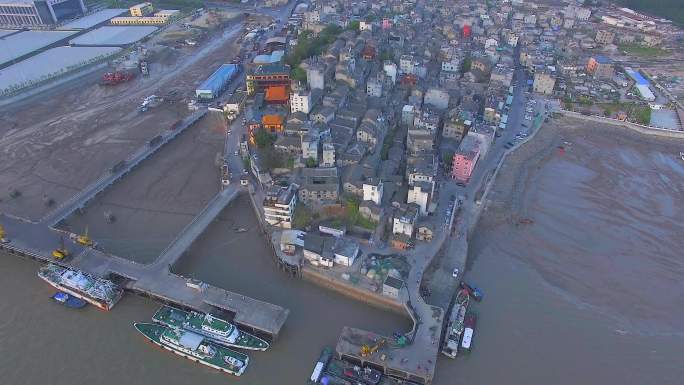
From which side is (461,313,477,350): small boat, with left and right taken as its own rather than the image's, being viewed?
back

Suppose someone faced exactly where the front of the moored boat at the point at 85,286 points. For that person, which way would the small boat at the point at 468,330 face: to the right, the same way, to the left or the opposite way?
to the right

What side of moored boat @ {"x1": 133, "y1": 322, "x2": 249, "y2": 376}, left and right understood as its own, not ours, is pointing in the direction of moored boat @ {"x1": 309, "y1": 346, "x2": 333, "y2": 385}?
back

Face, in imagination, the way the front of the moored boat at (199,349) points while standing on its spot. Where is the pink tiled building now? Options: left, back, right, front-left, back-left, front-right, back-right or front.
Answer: back-right

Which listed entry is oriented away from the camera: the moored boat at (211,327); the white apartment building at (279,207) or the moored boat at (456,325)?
the moored boat at (456,325)

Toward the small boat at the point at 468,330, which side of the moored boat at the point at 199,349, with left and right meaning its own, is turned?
back

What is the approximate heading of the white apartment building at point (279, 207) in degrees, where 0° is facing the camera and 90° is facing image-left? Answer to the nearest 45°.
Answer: approximately 0°

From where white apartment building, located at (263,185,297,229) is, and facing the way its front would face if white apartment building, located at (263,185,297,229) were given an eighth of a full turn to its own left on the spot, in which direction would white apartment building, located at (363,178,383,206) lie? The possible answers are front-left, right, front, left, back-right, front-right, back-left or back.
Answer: front-left

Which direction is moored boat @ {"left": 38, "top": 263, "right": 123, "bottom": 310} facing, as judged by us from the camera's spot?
facing away from the viewer and to the left of the viewer

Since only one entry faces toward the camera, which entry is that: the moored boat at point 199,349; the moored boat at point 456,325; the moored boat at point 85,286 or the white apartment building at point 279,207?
the white apartment building

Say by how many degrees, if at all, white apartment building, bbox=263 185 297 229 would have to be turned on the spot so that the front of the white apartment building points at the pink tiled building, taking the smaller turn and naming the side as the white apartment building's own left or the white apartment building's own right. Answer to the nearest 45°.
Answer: approximately 90° to the white apartment building's own left

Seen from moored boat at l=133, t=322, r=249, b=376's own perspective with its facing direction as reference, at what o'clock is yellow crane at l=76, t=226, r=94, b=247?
The yellow crane is roughly at 1 o'clock from the moored boat.

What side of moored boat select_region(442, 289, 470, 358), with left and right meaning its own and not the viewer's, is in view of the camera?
back

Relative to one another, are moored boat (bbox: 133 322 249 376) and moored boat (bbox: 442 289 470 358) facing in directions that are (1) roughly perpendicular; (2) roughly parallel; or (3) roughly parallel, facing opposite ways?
roughly perpendicular

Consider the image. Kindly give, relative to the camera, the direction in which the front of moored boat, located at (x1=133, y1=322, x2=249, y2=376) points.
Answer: facing away from the viewer and to the left of the viewer
